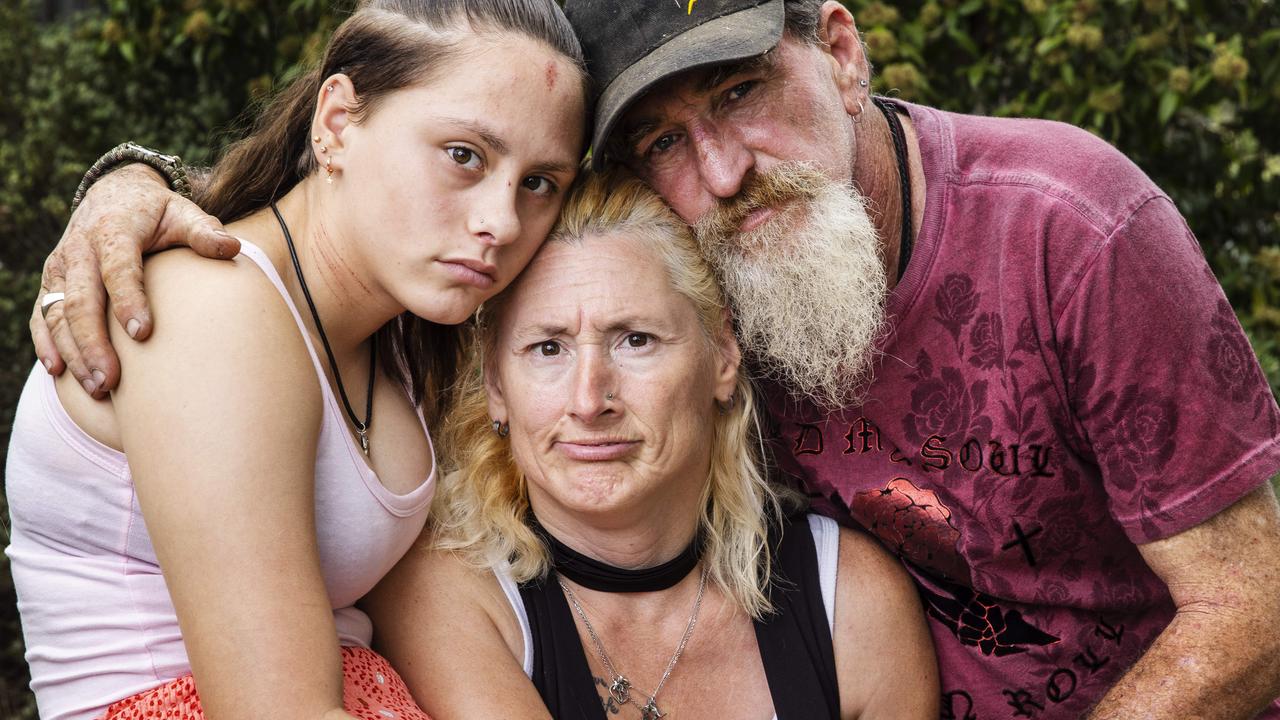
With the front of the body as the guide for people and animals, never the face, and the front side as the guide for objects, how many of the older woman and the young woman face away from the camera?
0

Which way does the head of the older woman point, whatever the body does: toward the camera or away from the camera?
toward the camera

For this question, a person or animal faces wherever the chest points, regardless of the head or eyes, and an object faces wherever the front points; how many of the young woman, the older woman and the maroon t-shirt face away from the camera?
0

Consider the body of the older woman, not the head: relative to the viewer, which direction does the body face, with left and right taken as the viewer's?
facing the viewer

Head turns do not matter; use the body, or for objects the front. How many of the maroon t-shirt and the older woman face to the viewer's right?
0

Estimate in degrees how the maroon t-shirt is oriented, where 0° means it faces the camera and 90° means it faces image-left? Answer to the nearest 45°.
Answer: approximately 45°

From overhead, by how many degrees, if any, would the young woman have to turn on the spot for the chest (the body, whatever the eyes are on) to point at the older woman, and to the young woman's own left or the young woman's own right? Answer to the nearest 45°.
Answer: approximately 45° to the young woman's own left

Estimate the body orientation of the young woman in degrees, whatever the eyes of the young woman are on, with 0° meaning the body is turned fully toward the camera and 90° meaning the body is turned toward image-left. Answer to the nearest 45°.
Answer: approximately 315°
